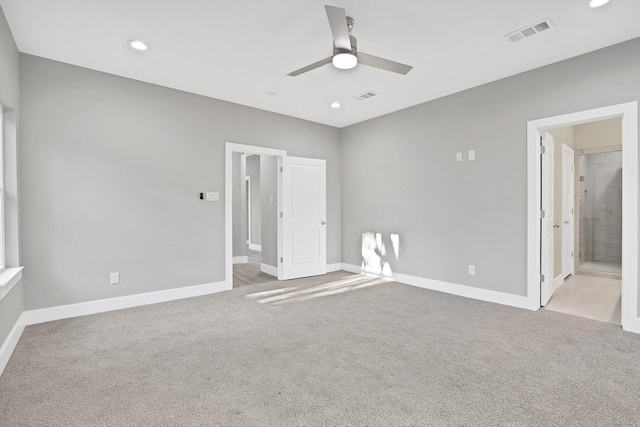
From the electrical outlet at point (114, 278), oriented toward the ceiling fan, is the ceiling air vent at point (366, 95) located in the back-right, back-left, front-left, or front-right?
front-left

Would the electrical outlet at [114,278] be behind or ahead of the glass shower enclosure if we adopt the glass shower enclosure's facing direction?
ahead

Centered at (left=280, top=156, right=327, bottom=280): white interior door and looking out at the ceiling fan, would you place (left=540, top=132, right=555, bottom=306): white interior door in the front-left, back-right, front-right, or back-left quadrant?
front-left

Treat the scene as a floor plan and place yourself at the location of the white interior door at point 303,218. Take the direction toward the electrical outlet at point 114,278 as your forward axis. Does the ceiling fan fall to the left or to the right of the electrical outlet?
left

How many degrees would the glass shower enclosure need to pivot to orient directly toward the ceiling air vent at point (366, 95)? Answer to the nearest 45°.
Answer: approximately 45° to its right

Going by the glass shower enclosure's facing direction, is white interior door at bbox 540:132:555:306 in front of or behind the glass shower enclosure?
in front

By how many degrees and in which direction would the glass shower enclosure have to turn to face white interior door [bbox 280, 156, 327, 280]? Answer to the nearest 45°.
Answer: approximately 45° to its right

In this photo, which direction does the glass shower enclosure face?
toward the camera
